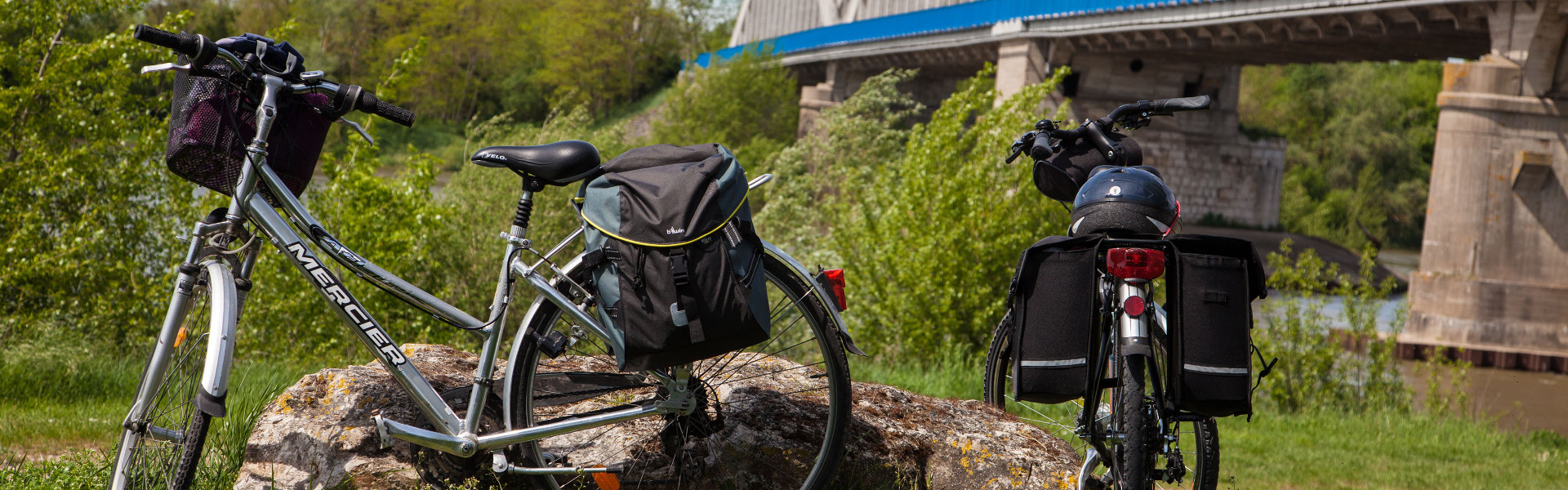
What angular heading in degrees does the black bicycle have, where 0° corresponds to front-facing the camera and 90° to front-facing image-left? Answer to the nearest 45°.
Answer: approximately 180°

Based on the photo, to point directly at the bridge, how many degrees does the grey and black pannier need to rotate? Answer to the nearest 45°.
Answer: approximately 135° to its left

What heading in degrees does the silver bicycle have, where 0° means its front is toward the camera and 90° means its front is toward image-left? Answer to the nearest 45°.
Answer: approximately 90°

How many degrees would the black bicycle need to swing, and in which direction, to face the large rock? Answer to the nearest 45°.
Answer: approximately 90° to its left

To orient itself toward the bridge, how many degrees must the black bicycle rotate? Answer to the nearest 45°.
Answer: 0° — it already faces it

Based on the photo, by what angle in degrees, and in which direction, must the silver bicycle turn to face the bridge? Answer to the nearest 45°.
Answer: approximately 135° to its right

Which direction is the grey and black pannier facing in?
toward the camera

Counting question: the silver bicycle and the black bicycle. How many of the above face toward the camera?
0

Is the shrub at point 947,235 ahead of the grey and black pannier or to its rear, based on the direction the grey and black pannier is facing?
to the rear

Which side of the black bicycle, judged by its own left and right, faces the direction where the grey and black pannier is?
left
